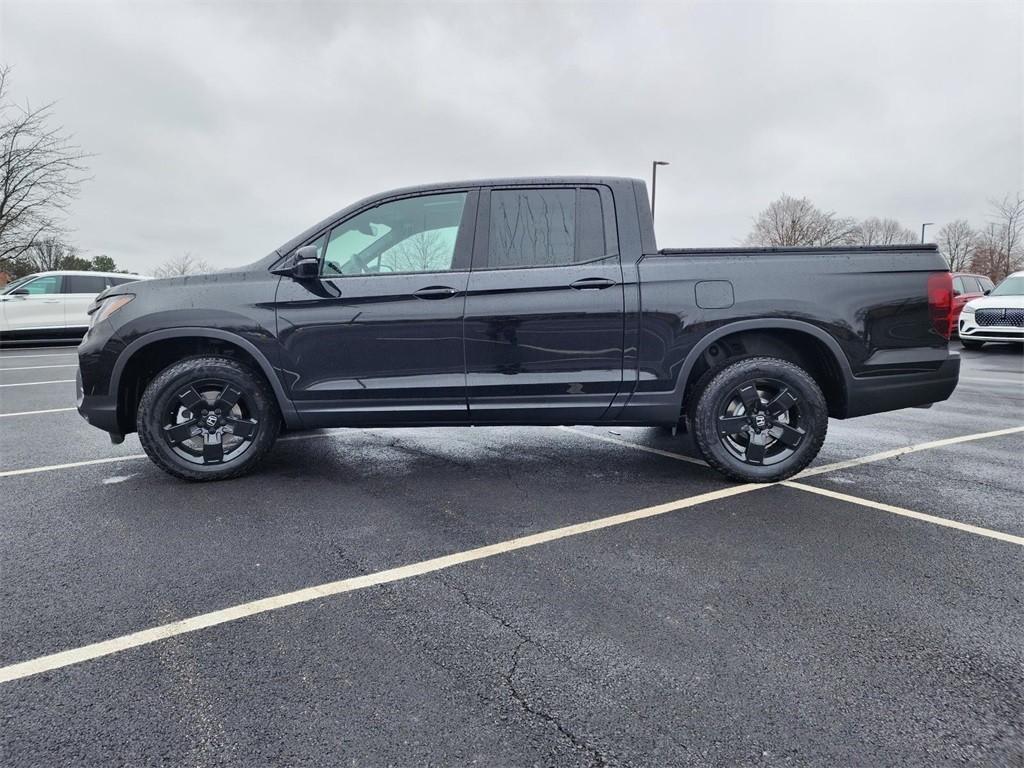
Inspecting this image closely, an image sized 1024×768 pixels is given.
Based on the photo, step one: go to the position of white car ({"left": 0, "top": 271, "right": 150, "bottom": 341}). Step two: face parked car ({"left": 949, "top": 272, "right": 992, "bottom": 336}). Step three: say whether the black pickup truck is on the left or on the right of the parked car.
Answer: right

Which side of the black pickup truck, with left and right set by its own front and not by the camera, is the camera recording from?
left

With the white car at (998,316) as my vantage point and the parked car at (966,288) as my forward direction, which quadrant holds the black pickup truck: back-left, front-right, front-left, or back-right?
back-left

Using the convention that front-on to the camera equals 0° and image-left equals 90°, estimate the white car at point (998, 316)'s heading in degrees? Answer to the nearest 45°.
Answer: approximately 45°

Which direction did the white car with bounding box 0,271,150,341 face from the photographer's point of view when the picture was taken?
facing to the left of the viewer

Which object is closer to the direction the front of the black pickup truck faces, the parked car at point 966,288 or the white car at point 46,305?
the white car

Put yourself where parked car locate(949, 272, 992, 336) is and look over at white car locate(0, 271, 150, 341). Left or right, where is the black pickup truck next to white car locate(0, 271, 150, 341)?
left

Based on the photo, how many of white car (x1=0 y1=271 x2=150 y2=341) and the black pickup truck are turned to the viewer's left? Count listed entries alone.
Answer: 2

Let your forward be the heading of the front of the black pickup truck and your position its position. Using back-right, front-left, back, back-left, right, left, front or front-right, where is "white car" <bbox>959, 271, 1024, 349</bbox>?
back-right
